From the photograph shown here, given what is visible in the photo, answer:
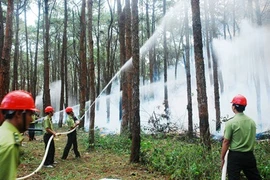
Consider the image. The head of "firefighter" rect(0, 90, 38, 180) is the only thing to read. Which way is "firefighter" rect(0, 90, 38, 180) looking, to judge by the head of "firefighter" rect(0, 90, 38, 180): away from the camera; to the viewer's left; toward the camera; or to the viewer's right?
to the viewer's right

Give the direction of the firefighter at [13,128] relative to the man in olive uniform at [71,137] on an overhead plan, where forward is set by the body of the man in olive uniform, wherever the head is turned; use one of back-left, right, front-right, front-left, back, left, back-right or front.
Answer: right

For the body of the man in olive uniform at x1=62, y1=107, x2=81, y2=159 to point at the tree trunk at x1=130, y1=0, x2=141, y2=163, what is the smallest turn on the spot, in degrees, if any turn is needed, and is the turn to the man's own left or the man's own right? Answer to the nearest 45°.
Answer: approximately 45° to the man's own right

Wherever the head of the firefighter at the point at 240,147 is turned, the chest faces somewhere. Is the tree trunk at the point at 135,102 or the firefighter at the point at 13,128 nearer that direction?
the tree trunk

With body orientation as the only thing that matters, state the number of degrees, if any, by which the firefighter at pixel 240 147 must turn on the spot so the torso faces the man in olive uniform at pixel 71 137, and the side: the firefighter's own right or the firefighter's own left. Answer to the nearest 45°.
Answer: approximately 45° to the firefighter's own left

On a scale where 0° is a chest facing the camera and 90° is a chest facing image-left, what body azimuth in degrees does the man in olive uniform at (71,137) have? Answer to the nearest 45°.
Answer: approximately 270°

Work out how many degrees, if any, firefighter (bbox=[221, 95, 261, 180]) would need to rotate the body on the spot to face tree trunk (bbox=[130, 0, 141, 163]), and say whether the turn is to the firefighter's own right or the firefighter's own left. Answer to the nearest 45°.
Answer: approximately 45° to the firefighter's own left

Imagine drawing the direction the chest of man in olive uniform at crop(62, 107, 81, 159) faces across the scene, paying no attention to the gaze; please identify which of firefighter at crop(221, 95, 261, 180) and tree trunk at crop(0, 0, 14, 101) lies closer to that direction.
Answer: the firefighter

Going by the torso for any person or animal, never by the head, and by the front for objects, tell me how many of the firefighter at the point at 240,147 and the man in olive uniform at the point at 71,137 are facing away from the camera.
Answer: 1

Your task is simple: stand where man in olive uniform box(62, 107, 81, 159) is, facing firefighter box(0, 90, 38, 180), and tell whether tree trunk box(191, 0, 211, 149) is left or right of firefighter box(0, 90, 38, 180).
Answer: left
